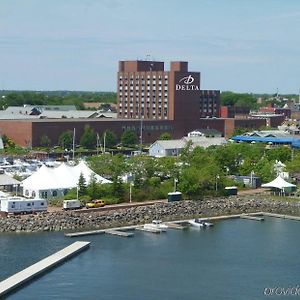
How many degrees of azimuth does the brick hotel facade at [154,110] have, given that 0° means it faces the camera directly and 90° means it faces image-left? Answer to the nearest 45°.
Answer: approximately 0°

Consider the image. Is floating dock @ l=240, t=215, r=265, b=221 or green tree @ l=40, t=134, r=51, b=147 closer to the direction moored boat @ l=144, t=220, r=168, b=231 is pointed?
the green tree

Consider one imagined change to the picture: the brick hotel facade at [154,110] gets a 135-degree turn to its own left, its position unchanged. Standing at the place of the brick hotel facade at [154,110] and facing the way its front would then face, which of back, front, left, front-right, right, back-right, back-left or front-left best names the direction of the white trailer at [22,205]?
back-right

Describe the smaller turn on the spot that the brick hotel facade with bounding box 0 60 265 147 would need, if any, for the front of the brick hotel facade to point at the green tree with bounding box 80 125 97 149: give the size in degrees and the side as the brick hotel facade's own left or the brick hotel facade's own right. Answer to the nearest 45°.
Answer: approximately 45° to the brick hotel facade's own right

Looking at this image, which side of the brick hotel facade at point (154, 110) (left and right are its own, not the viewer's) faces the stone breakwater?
front

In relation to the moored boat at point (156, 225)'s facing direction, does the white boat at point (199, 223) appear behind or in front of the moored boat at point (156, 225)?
behind

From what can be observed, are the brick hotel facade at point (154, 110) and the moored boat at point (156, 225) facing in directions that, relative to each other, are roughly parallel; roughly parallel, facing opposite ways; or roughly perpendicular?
roughly perpendicular

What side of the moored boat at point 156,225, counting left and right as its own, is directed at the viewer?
left

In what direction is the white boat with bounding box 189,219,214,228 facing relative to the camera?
to the viewer's left
